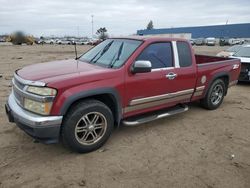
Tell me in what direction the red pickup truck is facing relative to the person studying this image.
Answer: facing the viewer and to the left of the viewer
